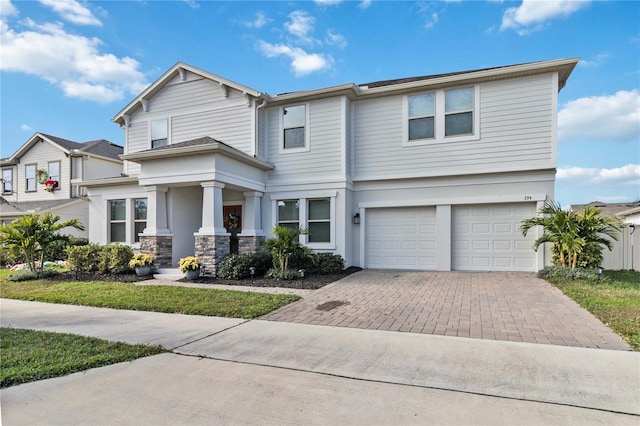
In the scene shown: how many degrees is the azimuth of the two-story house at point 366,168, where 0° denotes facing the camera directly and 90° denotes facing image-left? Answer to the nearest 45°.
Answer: approximately 45°

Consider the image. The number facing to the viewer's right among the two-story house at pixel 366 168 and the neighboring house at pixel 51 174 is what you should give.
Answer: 0

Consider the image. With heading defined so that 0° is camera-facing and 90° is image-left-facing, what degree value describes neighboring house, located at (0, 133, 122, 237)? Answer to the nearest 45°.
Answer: approximately 45°

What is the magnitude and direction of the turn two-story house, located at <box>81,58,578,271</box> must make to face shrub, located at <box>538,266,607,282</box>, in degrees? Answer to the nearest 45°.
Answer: approximately 90° to its left

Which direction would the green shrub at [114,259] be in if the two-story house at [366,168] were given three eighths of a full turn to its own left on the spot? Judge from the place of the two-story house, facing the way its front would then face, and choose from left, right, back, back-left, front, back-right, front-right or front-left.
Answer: back

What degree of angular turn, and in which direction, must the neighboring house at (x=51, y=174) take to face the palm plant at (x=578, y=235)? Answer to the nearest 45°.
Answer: approximately 90° to its left

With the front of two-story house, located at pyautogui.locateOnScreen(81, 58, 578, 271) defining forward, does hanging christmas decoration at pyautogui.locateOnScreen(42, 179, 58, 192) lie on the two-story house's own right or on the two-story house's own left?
on the two-story house's own right

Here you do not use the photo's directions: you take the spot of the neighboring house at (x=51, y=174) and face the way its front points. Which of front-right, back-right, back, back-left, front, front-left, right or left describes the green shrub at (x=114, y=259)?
front-left

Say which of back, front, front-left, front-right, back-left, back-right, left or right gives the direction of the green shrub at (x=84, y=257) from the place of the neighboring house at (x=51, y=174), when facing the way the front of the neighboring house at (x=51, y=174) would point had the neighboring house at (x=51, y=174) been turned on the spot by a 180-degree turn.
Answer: back-right

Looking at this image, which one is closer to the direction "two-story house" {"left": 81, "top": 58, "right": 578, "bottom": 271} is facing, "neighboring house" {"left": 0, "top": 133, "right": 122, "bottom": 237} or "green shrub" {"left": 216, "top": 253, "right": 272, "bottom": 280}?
the green shrub
